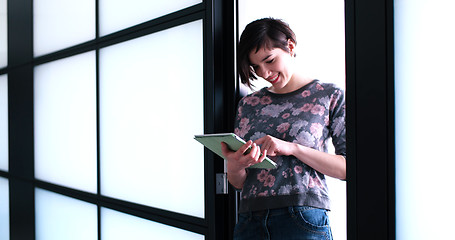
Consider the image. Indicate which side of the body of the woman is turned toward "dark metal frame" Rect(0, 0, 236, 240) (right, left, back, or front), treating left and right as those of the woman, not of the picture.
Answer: right

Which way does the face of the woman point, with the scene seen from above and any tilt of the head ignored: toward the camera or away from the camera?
toward the camera
